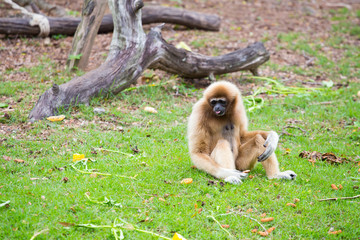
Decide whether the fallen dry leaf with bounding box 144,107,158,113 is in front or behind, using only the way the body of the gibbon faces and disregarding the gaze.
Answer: behind

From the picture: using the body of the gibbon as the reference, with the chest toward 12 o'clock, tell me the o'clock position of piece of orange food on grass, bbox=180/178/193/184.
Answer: The piece of orange food on grass is roughly at 3 o'clock from the gibbon.

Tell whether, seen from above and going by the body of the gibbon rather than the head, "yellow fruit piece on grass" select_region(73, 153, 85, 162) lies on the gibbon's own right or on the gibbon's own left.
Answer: on the gibbon's own right

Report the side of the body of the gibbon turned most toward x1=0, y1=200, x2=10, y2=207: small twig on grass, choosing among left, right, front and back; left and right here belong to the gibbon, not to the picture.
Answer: right

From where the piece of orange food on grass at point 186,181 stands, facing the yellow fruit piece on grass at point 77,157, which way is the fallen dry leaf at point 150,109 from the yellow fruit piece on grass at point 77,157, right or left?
right

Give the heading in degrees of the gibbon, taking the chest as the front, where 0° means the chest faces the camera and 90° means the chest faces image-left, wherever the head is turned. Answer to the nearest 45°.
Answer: approximately 315°

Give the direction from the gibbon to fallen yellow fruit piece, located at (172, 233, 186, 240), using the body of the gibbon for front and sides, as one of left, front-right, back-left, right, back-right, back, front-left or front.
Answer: front-right
